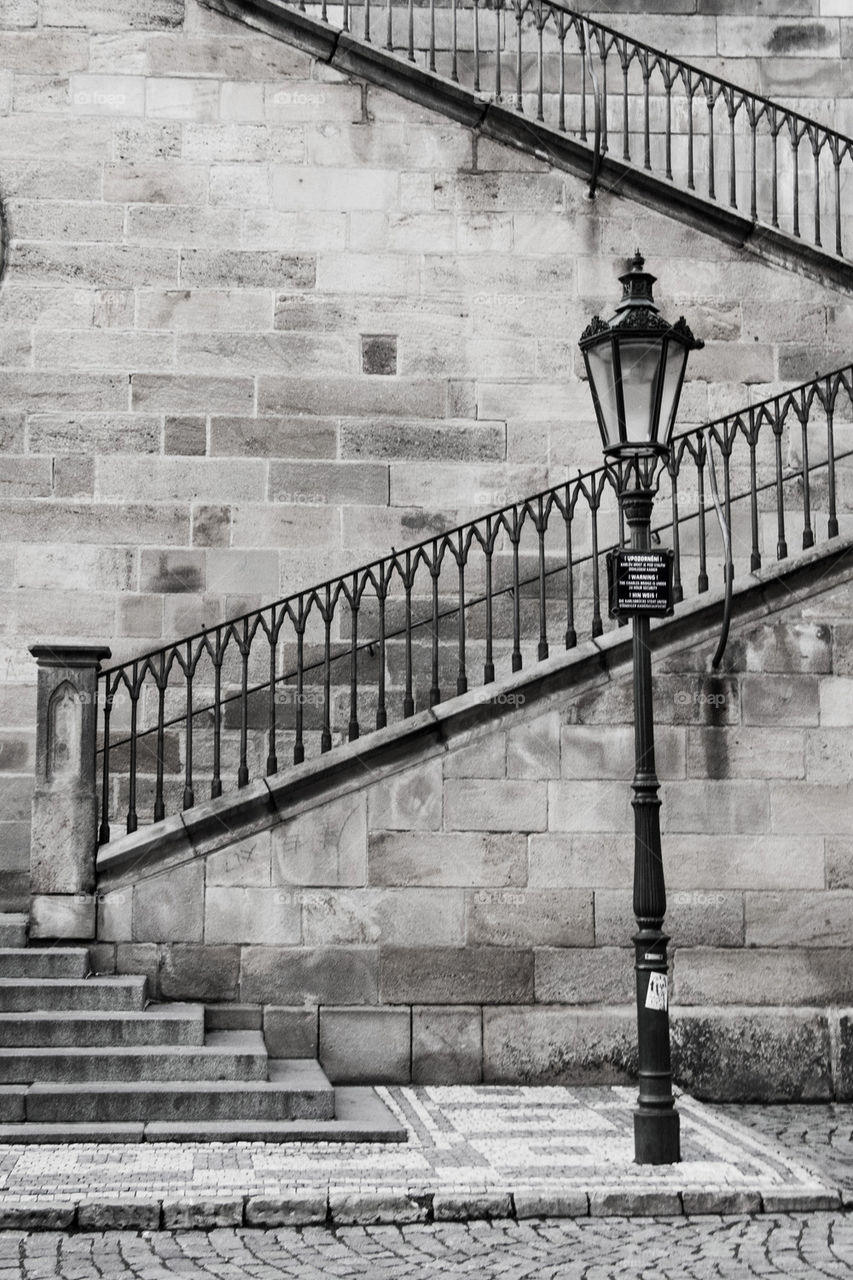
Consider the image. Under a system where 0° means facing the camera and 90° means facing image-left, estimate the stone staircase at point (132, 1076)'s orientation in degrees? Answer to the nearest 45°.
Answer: approximately 0°

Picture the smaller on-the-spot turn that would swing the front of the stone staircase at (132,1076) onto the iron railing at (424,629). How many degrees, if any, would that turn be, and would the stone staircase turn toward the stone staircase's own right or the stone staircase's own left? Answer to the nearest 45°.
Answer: approximately 135° to the stone staircase's own left

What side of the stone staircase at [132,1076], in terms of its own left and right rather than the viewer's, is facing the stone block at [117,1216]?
front
